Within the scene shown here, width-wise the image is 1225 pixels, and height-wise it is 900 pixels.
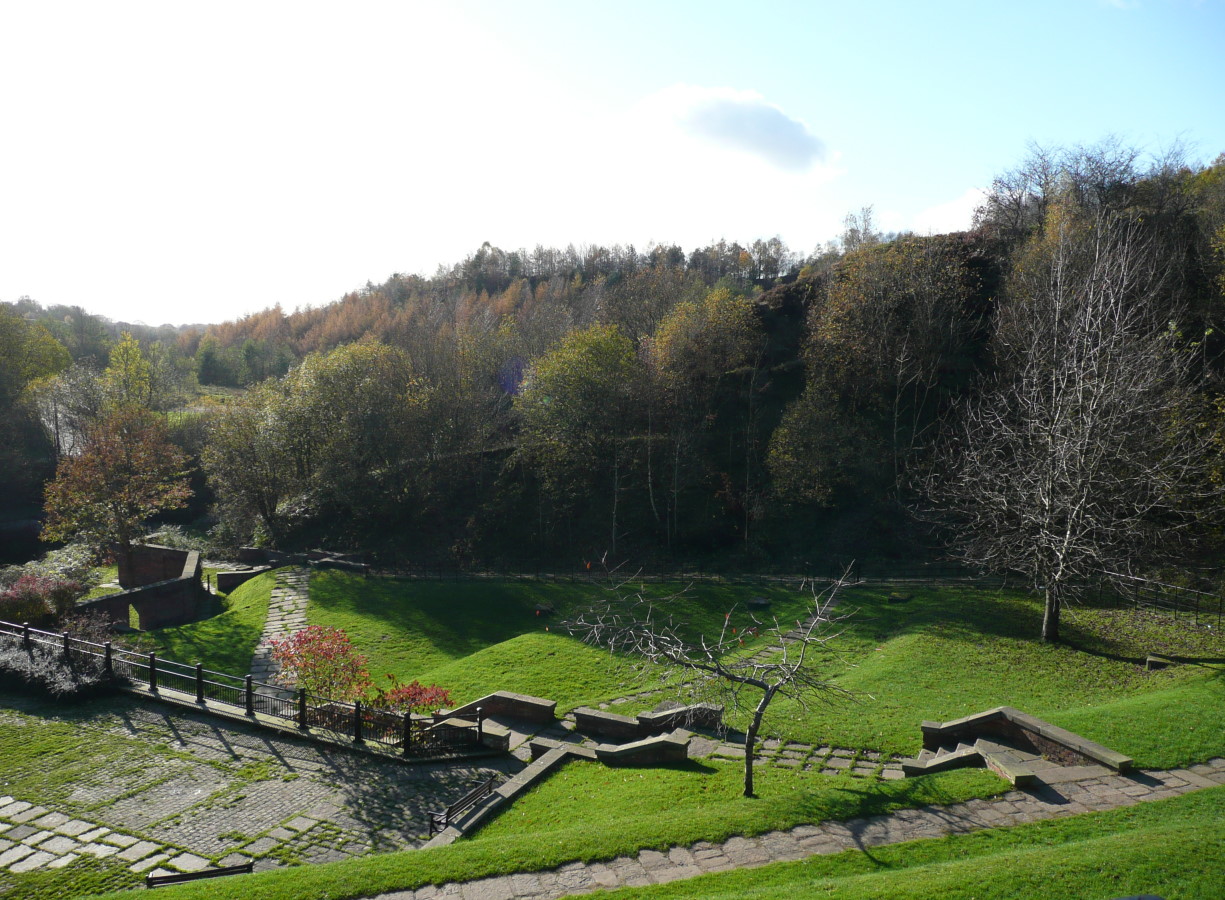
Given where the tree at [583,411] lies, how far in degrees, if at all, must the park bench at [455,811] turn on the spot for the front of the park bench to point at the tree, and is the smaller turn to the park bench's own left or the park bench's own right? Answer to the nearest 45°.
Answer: approximately 45° to the park bench's own right

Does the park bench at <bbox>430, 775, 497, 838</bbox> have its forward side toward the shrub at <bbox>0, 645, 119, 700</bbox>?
yes

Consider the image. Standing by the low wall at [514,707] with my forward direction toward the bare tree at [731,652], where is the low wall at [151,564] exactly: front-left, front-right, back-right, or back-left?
back-left

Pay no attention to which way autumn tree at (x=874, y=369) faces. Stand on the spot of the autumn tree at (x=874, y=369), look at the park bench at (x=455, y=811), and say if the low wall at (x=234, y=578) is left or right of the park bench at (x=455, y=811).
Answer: right

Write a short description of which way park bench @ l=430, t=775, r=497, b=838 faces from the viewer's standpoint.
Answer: facing away from the viewer and to the left of the viewer

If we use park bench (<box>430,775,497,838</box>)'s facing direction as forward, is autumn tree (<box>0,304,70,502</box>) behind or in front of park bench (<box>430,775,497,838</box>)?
in front

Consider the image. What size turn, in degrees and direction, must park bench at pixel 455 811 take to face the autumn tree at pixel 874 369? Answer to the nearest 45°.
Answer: approximately 90° to its right

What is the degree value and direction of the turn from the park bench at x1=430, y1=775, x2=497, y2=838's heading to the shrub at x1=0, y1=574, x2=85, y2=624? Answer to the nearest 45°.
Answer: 0° — it already faces it
